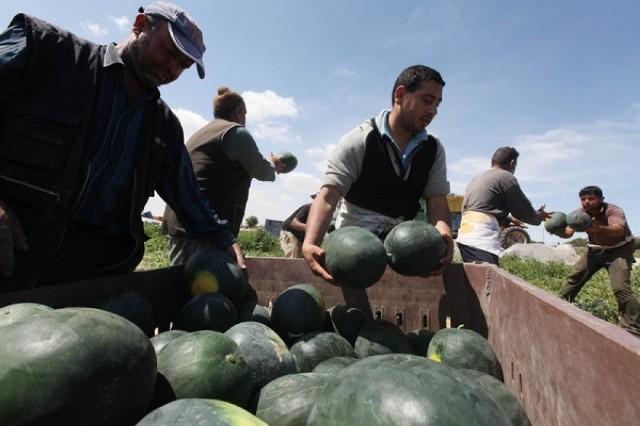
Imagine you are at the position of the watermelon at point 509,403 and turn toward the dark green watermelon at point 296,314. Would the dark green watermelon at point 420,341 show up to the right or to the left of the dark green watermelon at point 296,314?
right

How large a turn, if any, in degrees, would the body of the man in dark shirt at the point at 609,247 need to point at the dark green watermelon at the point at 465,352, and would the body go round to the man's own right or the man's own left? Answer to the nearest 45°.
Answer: approximately 45° to the man's own left

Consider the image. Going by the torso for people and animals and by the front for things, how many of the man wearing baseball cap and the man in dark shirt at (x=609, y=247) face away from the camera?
0

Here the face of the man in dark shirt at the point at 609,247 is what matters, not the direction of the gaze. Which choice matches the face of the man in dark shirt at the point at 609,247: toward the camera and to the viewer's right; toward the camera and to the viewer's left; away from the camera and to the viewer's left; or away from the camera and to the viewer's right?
toward the camera and to the viewer's left

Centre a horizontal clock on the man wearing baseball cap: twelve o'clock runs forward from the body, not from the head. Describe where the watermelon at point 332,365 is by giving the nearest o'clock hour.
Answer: The watermelon is roughly at 12 o'clock from the man wearing baseball cap.

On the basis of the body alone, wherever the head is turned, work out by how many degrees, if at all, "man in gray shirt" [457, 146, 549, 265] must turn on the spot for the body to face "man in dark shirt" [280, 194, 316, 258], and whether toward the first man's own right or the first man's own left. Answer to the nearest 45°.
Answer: approximately 135° to the first man's own left

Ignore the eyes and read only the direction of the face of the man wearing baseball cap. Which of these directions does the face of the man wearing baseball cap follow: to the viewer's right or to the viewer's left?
to the viewer's right

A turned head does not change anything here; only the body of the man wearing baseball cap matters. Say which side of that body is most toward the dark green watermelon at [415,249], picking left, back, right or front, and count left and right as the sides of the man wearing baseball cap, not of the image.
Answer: front

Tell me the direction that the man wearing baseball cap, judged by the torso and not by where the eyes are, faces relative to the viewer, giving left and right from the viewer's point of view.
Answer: facing the viewer and to the right of the viewer

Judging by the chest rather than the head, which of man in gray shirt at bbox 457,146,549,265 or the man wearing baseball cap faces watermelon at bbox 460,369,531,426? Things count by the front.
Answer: the man wearing baseball cap

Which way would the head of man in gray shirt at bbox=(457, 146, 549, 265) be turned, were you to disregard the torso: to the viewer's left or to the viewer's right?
to the viewer's right

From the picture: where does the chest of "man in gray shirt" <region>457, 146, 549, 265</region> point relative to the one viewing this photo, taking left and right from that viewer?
facing away from the viewer and to the right of the viewer

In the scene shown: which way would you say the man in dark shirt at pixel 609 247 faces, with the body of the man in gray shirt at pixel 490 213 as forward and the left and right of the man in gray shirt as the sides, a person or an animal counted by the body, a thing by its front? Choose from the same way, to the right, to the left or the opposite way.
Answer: the opposite way

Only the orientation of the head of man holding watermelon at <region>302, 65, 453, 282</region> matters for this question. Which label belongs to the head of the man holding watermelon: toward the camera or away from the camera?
toward the camera

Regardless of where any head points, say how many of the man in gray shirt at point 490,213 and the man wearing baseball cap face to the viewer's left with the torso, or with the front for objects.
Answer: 0

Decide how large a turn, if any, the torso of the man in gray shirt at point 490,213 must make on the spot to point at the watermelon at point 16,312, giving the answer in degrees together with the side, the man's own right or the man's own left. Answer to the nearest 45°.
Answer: approximately 135° to the man's own right

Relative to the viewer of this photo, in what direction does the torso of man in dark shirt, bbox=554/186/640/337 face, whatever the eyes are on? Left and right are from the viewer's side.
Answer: facing the viewer and to the left of the viewer

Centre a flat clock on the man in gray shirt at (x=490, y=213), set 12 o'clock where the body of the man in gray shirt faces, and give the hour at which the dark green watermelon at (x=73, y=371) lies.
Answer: The dark green watermelon is roughly at 5 o'clock from the man in gray shirt.
